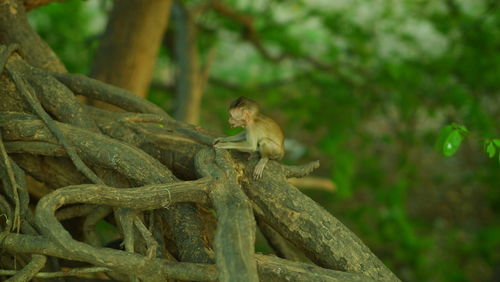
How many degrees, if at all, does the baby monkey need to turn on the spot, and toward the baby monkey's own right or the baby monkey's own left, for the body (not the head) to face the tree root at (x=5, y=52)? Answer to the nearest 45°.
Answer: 0° — it already faces it

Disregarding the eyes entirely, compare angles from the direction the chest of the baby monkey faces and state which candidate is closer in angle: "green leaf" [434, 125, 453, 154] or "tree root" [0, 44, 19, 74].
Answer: the tree root

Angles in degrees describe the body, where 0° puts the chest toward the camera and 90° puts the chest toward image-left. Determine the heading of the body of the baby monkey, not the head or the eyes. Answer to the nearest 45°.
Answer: approximately 90°

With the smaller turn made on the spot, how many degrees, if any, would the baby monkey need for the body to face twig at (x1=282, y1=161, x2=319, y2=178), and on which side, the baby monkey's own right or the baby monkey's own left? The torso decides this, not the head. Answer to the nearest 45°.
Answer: approximately 135° to the baby monkey's own left

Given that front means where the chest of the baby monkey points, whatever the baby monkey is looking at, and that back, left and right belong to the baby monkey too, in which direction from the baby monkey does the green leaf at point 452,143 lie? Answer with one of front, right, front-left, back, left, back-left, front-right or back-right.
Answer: back-left
